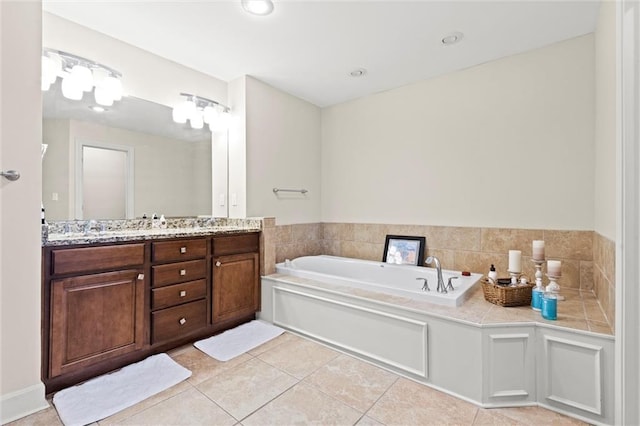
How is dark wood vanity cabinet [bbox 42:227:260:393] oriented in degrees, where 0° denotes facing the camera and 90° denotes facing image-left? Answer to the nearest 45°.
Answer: approximately 315°

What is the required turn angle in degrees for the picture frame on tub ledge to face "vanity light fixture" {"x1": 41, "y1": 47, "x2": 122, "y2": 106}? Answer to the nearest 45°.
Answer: approximately 45° to its right

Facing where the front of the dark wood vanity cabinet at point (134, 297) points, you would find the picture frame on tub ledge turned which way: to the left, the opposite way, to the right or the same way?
to the right

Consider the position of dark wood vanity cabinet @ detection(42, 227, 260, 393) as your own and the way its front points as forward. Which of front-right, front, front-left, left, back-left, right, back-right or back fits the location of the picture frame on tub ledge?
front-left

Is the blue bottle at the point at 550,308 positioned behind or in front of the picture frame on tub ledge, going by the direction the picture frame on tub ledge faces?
in front

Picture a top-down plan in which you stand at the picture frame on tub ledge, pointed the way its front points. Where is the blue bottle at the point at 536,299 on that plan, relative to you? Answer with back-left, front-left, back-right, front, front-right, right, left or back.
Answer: front-left

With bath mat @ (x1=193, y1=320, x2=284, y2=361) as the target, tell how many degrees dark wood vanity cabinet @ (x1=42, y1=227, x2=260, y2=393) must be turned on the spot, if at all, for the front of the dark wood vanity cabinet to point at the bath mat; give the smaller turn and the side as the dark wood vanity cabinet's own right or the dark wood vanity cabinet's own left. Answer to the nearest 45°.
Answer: approximately 45° to the dark wood vanity cabinet's own left

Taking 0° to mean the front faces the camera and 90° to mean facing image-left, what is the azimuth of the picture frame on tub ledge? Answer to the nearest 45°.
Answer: approximately 0°

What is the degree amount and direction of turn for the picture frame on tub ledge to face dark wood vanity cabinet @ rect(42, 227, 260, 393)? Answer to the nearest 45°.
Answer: approximately 45° to its right

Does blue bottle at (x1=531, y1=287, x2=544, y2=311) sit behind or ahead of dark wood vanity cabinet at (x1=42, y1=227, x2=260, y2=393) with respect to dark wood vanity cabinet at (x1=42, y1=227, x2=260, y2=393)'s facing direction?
ahead
